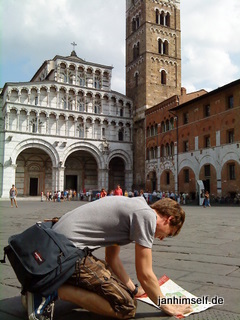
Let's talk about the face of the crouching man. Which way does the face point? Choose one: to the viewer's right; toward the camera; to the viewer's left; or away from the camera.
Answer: to the viewer's right

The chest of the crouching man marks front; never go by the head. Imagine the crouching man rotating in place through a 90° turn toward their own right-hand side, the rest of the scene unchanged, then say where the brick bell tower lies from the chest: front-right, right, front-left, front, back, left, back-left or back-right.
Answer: back

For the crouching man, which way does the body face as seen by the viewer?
to the viewer's right

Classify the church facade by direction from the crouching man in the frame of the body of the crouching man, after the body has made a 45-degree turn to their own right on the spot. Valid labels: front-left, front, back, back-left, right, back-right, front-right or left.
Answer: back-left
